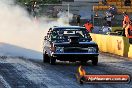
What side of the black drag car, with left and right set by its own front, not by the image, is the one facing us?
front

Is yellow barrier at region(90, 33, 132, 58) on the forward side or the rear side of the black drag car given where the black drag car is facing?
on the rear side
